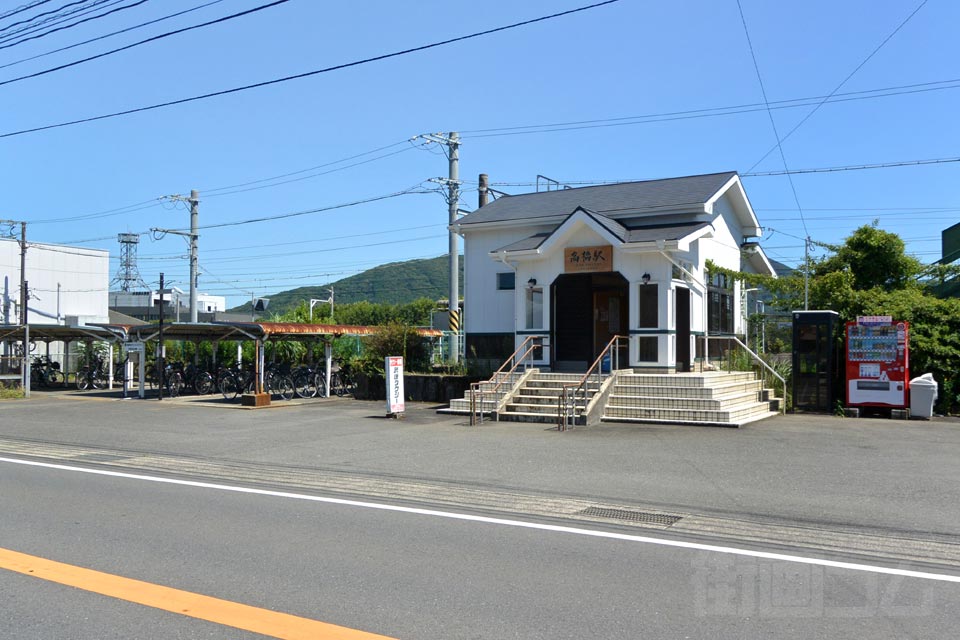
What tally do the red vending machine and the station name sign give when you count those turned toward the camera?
2

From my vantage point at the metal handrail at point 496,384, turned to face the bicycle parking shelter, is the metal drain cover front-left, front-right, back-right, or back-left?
back-left

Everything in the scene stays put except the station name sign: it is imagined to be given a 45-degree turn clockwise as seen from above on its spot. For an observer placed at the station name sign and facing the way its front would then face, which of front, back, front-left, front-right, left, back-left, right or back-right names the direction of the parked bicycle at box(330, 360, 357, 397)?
right

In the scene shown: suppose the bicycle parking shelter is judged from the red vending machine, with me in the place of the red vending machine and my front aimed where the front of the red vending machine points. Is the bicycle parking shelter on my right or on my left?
on my right

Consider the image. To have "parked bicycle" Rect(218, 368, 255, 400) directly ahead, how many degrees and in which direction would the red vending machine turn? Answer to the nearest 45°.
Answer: approximately 90° to its right

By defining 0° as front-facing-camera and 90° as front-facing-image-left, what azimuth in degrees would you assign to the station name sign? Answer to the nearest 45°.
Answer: approximately 0°

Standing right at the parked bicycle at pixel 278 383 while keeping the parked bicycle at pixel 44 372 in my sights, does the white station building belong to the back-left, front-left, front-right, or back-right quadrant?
back-right

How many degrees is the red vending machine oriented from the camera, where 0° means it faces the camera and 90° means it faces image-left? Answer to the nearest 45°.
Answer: approximately 0°

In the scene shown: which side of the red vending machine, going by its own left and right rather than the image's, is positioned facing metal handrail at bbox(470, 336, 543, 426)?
right

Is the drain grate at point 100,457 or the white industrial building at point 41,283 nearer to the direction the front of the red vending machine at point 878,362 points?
the drain grate

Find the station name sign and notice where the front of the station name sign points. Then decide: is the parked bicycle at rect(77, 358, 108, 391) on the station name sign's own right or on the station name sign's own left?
on the station name sign's own right

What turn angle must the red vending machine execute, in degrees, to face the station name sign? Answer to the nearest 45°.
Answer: approximately 90° to its right

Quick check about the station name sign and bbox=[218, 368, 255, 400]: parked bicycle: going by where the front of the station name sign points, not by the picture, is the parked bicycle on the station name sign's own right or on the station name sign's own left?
on the station name sign's own right
